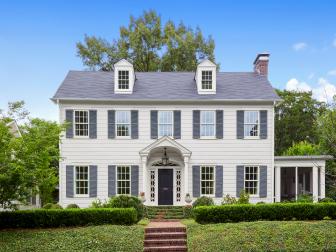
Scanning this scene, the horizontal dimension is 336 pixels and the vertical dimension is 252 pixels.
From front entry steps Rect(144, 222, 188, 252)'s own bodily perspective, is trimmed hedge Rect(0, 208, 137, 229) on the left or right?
on its right

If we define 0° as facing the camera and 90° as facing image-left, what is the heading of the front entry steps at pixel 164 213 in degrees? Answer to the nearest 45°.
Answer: approximately 0°

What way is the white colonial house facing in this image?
toward the camera

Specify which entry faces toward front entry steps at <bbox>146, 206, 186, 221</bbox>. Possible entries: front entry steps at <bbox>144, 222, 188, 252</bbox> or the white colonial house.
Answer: the white colonial house

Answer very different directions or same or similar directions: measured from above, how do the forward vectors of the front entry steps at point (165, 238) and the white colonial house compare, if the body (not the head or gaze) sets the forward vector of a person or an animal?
same or similar directions

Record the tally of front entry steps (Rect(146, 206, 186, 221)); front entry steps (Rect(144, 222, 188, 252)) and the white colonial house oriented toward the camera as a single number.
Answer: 3

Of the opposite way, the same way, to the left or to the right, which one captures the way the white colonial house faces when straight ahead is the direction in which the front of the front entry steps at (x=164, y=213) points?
the same way

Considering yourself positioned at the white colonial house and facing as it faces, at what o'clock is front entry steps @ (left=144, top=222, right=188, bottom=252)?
The front entry steps is roughly at 12 o'clock from the white colonial house.

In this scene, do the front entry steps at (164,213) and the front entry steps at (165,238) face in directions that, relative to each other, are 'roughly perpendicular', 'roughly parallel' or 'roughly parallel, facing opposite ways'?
roughly parallel

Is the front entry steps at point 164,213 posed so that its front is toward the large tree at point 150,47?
no

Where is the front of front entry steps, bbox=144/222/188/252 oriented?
toward the camera
